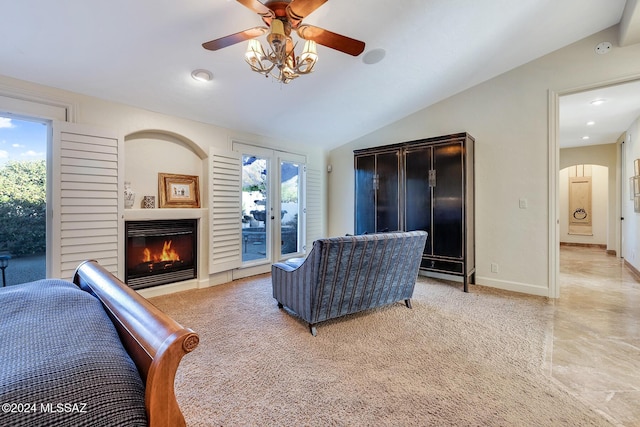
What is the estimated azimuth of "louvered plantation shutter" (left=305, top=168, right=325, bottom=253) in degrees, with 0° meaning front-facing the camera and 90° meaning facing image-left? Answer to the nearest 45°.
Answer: approximately 315°

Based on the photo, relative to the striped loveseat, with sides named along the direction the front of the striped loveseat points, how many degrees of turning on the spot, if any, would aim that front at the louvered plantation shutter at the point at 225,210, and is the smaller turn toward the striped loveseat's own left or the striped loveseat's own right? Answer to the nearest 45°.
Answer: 0° — it already faces it

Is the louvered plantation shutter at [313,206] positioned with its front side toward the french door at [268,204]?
no

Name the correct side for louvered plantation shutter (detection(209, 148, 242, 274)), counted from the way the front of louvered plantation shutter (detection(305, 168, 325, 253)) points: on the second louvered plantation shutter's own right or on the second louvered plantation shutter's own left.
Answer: on the second louvered plantation shutter's own right

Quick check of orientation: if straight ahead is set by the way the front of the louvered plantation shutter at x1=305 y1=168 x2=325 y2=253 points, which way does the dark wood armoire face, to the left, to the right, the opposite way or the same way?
to the right

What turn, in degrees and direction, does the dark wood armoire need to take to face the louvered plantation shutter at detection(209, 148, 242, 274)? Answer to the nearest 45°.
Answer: approximately 45° to its right

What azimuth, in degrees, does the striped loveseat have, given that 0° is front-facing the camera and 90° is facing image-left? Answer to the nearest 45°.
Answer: approximately 135°

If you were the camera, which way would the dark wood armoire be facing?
facing the viewer and to the left of the viewer

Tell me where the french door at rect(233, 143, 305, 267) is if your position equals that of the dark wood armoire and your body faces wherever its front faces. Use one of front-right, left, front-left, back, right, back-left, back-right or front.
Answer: front-right

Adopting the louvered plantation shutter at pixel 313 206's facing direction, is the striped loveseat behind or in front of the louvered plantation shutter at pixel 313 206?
in front

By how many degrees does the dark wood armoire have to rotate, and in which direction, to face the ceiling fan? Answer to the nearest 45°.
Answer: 0° — it already faces it

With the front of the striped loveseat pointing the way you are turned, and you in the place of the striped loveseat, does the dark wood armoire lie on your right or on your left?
on your right

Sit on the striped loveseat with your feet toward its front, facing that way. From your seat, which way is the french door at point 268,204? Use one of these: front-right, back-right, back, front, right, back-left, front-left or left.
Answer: front

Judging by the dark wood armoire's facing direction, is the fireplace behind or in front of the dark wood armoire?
in front

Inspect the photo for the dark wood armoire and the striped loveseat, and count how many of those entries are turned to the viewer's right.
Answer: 0

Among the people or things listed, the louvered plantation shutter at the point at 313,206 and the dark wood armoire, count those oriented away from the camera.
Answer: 0
